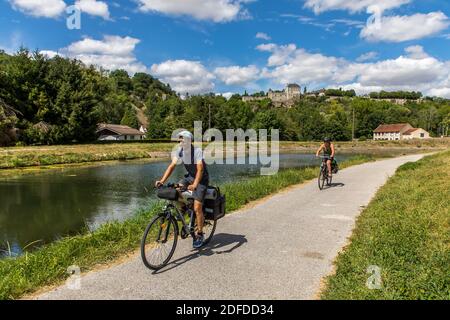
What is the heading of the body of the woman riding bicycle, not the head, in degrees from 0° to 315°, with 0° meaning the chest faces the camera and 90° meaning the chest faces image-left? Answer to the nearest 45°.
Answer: approximately 45°
